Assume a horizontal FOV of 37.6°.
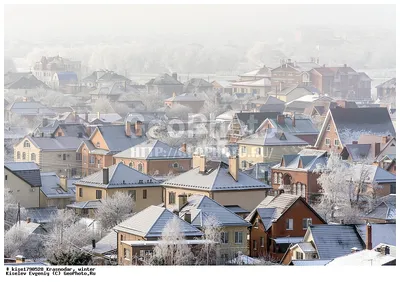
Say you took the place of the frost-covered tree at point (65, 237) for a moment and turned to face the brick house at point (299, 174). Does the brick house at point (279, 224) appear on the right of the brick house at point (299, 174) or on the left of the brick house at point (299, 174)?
right

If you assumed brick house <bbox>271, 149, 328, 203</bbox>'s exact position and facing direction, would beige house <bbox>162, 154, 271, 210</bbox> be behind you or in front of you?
in front

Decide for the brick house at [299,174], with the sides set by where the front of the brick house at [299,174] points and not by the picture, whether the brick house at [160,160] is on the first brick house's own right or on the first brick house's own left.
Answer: on the first brick house's own right

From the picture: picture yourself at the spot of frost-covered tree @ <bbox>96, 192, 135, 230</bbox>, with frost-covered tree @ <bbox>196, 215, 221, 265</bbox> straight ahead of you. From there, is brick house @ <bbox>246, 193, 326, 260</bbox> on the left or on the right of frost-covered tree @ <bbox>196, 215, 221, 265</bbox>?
left

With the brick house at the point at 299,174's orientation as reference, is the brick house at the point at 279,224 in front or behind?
in front

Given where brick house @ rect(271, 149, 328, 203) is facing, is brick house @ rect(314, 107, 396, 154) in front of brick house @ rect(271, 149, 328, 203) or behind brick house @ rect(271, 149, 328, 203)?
behind

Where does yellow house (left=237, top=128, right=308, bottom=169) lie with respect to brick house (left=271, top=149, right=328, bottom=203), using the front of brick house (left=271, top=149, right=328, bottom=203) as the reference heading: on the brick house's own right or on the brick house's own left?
on the brick house's own right

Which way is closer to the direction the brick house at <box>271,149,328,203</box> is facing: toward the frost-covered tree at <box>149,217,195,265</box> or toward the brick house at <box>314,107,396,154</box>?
the frost-covered tree
